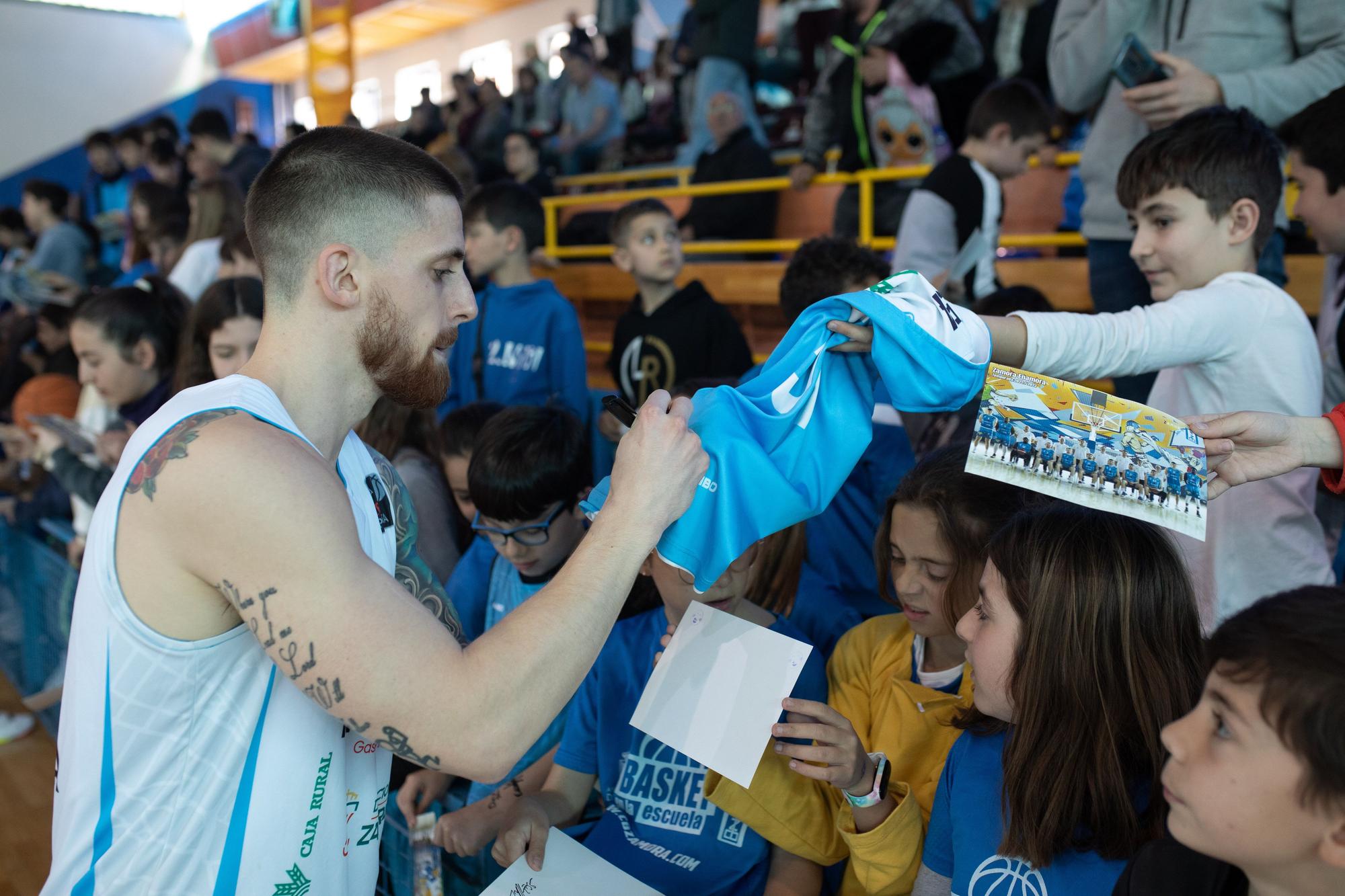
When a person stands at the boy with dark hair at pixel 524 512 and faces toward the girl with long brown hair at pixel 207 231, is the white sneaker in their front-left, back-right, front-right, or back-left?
front-left

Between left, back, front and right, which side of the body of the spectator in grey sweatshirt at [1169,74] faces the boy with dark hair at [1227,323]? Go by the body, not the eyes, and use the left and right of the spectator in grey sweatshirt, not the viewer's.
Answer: front

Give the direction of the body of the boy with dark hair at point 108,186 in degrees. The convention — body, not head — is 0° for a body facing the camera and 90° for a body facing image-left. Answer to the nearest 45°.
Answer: approximately 315°

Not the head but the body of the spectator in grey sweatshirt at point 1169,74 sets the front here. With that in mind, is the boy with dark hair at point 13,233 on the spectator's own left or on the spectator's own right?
on the spectator's own right

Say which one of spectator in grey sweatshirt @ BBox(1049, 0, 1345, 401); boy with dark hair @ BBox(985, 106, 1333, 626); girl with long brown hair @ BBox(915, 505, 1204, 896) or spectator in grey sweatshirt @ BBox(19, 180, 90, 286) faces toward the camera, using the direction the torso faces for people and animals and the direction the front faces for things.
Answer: spectator in grey sweatshirt @ BBox(1049, 0, 1345, 401)

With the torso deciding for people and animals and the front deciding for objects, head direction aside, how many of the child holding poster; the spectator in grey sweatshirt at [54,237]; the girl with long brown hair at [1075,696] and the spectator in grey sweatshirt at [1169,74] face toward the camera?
2

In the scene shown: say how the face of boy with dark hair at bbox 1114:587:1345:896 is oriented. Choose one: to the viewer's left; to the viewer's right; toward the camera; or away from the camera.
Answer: to the viewer's left

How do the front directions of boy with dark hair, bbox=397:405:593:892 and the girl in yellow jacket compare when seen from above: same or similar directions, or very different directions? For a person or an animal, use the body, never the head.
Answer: same or similar directions

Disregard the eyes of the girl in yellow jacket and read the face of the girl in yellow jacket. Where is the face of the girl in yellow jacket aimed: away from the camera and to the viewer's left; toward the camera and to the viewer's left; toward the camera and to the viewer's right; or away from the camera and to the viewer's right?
toward the camera and to the viewer's left

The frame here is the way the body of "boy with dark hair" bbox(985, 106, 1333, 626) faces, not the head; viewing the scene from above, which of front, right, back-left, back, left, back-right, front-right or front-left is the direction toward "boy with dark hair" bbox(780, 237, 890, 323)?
front-right

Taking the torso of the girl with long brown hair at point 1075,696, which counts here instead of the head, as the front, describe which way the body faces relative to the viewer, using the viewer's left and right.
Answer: facing to the left of the viewer

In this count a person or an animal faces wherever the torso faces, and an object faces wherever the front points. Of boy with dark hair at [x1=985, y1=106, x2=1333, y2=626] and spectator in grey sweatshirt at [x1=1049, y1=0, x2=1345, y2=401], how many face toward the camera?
1

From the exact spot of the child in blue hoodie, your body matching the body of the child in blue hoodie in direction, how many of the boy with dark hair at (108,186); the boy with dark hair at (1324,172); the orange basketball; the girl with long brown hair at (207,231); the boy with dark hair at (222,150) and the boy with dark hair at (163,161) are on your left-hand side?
1
